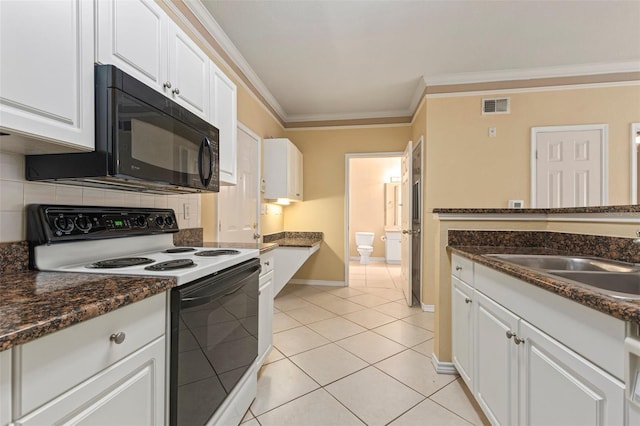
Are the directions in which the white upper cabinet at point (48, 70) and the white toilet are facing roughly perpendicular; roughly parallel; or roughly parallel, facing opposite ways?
roughly perpendicular

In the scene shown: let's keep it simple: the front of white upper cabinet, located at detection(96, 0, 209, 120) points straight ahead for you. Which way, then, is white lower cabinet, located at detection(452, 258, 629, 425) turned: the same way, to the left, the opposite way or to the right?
the opposite way

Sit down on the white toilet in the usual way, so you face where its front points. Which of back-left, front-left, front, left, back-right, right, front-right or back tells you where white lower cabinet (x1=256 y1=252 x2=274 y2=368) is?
front

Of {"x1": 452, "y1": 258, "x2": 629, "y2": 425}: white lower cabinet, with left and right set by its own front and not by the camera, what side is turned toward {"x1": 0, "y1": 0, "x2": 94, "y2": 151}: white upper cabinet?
front

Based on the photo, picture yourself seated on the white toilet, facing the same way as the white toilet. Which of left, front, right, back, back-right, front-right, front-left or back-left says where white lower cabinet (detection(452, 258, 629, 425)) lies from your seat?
front

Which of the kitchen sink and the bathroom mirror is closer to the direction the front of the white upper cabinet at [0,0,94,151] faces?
the kitchen sink

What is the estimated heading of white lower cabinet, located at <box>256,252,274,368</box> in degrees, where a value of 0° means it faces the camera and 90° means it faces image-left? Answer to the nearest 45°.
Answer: approximately 270°

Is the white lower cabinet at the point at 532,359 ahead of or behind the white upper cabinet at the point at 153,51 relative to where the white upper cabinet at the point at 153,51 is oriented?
ahead

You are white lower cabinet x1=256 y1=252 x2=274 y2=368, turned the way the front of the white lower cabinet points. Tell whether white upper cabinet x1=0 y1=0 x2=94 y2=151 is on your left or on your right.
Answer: on your right

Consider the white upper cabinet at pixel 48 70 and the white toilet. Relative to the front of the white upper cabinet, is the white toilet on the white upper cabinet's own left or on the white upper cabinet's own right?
on the white upper cabinet's own left

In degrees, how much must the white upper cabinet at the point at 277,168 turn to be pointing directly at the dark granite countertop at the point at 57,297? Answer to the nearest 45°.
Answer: approximately 90° to its right

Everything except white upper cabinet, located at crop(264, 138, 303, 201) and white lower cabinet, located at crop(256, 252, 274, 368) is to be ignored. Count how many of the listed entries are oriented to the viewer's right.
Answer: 2

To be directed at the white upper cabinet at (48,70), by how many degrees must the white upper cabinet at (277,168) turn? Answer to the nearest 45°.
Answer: approximately 90° to its right

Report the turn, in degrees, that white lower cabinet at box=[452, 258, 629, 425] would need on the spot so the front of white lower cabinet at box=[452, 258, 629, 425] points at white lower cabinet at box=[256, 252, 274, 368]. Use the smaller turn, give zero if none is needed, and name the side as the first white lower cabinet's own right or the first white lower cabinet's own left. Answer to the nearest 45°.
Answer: approximately 45° to the first white lower cabinet's own right

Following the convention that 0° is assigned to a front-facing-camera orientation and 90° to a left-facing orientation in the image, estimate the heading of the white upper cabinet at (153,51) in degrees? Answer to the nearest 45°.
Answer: approximately 315°

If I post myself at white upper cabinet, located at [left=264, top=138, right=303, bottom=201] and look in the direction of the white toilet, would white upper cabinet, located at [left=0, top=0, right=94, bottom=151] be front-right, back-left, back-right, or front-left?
back-right

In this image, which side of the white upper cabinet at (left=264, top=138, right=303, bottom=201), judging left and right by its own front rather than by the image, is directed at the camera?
right
